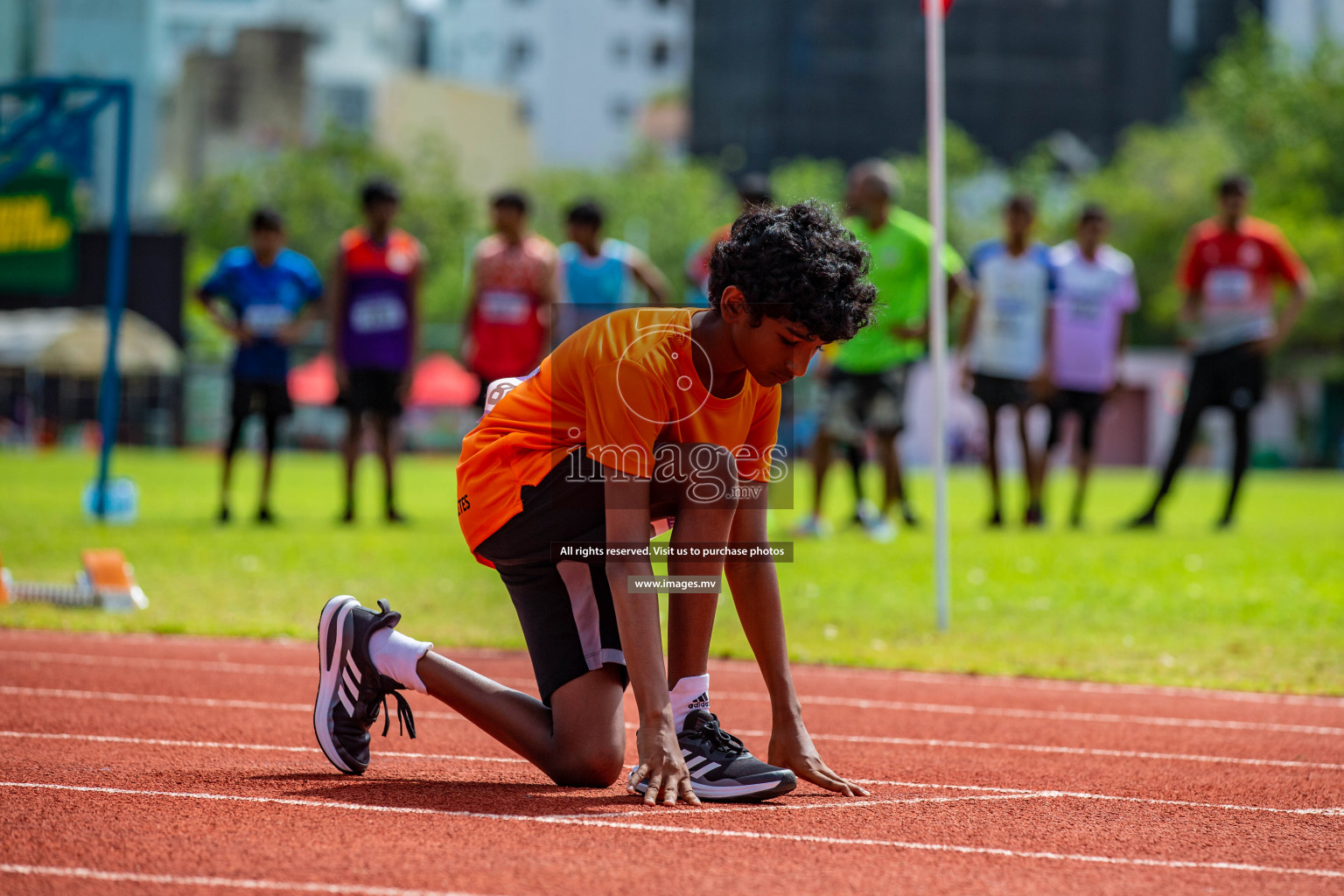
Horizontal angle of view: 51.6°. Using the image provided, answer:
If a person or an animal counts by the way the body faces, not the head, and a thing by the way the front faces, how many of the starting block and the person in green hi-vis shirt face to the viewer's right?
1

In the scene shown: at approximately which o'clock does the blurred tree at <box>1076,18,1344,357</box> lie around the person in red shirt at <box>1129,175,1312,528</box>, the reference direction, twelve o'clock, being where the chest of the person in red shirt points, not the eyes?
The blurred tree is roughly at 6 o'clock from the person in red shirt.

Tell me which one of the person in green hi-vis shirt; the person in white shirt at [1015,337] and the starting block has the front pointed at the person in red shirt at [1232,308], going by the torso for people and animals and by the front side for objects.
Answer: the starting block

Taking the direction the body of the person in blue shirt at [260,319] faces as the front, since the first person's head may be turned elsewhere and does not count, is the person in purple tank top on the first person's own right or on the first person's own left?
on the first person's own left

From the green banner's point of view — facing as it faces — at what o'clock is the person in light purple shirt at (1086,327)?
The person in light purple shirt is roughly at 10 o'clock from the green banner.

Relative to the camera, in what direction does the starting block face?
facing to the right of the viewer

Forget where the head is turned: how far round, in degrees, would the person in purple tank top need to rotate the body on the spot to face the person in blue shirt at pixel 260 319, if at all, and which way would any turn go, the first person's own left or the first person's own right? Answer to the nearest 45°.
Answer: approximately 90° to the first person's own right

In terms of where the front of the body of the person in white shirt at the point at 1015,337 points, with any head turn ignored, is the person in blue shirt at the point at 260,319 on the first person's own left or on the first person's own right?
on the first person's own right

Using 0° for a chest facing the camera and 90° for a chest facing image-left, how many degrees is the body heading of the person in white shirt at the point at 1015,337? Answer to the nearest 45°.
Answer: approximately 0°
